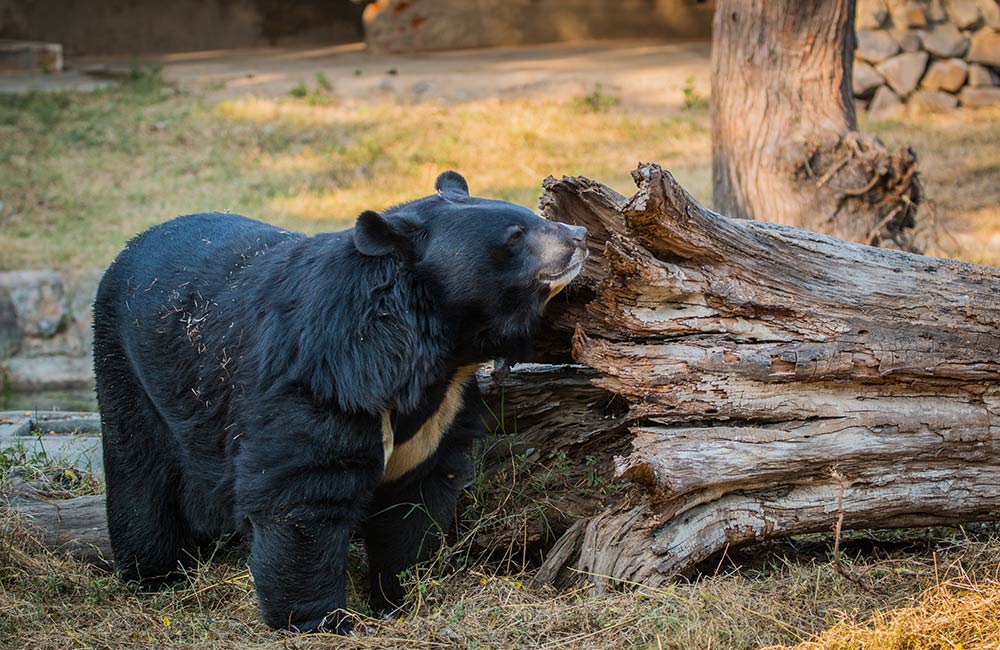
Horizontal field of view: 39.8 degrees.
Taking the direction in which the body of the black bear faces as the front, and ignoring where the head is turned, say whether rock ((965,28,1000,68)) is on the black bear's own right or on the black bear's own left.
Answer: on the black bear's own left

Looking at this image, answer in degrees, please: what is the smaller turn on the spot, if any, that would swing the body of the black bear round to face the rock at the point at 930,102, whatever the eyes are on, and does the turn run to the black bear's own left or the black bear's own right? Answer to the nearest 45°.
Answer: approximately 90° to the black bear's own left

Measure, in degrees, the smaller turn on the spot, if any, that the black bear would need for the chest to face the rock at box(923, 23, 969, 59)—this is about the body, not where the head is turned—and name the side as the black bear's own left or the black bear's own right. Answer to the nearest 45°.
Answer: approximately 90° to the black bear's own left

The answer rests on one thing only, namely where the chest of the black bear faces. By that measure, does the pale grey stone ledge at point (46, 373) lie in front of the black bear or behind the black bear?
behind

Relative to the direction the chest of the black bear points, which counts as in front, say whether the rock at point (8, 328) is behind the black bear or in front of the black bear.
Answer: behind

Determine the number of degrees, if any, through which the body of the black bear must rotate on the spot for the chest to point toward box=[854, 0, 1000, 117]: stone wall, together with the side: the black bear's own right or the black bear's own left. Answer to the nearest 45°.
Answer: approximately 90° to the black bear's own left

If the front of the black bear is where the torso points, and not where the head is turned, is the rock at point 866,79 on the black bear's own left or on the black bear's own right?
on the black bear's own left

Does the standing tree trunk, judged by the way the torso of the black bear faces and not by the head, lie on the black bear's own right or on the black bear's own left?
on the black bear's own left
